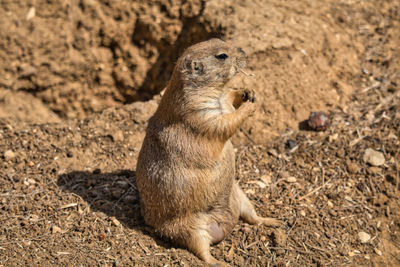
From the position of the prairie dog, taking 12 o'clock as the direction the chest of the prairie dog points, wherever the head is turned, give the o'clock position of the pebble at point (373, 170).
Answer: The pebble is roughly at 11 o'clock from the prairie dog.

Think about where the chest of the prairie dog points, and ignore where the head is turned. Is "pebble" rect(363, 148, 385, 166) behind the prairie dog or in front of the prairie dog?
in front

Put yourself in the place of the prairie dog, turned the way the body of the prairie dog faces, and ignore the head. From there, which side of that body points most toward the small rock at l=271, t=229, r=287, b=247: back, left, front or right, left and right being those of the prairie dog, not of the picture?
front

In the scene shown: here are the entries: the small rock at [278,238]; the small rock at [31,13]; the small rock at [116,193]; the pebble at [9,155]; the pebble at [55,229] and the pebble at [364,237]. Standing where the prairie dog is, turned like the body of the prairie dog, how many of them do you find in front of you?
2

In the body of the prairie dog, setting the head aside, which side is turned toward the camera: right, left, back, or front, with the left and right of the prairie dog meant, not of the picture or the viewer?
right

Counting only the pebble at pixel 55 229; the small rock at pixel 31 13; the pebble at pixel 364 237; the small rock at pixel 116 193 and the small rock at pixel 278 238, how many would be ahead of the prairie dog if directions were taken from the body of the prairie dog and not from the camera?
2

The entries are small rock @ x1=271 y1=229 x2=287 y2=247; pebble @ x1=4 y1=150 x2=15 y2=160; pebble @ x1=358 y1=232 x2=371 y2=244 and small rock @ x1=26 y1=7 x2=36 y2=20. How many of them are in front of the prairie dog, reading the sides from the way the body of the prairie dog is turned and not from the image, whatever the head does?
2

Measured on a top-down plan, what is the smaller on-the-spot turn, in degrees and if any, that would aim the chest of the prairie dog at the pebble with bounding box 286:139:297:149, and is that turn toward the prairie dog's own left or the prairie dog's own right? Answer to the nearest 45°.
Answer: approximately 45° to the prairie dog's own left

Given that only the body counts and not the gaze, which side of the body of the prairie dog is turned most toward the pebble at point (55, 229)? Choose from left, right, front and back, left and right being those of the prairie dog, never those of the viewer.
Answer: back
